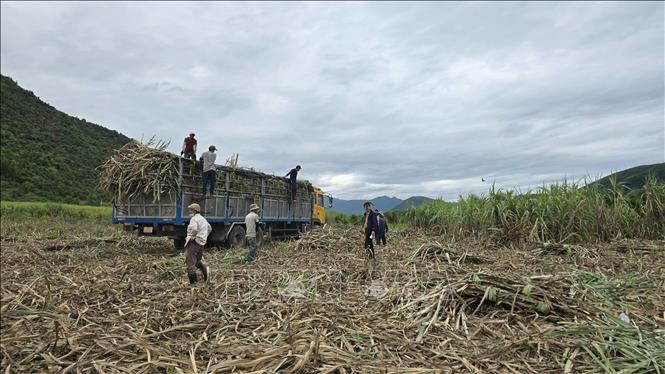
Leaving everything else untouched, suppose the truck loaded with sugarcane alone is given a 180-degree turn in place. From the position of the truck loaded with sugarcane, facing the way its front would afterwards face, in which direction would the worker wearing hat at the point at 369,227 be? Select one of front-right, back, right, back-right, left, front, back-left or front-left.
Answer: left

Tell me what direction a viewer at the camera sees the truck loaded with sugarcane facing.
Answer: facing away from the viewer and to the right of the viewer
